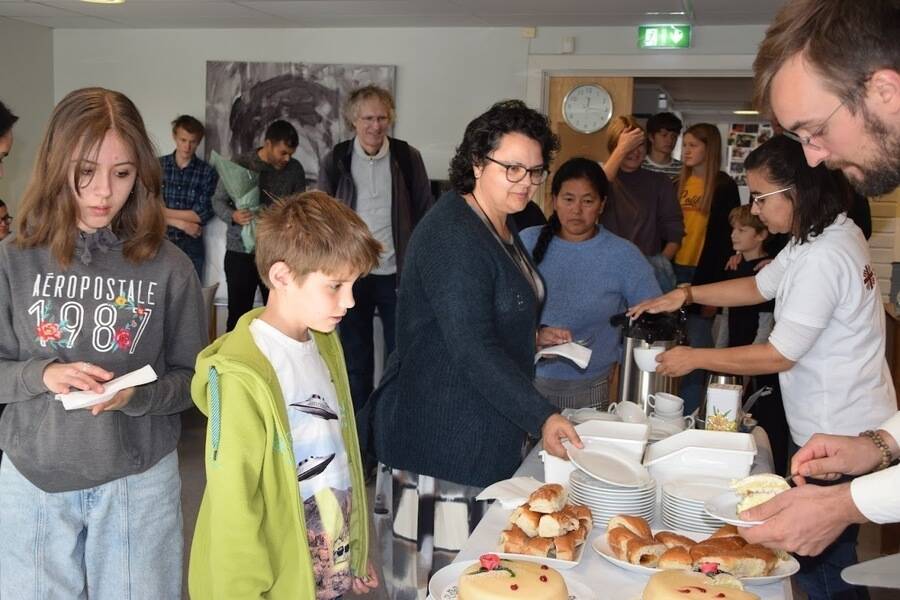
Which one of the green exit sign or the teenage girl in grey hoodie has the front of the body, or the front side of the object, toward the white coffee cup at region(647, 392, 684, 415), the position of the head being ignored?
the green exit sign

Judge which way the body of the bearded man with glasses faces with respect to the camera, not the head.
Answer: to the viewer's left

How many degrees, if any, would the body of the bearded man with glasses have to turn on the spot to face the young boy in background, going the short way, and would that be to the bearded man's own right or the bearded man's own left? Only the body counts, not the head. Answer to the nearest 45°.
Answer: approximately 90° to the bearded man's own right

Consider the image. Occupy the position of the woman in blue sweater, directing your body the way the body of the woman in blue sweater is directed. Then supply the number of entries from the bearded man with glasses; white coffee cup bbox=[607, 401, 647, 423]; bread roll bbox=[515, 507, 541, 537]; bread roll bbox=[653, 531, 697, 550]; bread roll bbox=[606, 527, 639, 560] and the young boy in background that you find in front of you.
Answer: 5

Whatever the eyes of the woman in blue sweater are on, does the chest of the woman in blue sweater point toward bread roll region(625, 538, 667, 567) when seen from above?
yes

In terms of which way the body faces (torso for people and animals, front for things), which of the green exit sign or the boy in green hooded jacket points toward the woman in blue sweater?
the green exit sign

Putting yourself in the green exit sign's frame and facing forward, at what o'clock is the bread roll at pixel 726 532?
The bread roll is roughly at 12 o'clock from the green exit sign.

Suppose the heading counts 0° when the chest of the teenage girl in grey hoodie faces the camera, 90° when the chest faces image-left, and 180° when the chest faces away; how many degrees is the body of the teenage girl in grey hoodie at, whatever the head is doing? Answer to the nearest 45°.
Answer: approximately 0°

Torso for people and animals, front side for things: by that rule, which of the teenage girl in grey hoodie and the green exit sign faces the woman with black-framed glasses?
the green exit sign
